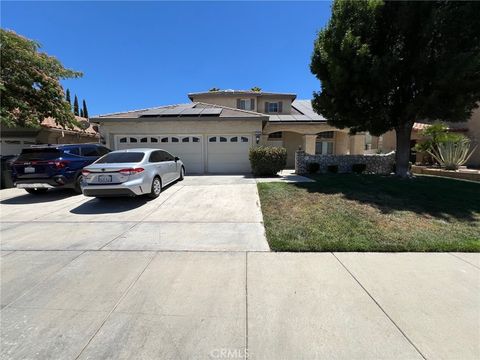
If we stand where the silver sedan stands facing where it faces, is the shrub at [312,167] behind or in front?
in front

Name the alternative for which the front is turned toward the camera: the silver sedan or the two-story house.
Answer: the two-story house

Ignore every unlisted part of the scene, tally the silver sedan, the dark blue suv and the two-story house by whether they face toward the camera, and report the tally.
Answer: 1

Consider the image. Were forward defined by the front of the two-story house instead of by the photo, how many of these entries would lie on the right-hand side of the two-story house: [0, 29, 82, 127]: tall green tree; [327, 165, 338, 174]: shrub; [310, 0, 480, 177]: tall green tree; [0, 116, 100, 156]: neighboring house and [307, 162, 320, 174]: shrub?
2

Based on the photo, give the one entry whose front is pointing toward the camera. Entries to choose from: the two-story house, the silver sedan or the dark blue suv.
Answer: the two-story house

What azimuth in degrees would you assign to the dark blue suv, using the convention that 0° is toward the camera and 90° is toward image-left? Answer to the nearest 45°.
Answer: approximately 225°

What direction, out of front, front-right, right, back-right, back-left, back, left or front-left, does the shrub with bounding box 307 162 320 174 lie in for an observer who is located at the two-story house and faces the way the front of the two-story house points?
left

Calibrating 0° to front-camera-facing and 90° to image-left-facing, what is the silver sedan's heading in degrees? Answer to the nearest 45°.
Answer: approximately 225°

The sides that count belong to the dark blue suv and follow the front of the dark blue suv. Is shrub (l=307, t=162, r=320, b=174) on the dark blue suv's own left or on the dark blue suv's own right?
on the dark blue suv's own right

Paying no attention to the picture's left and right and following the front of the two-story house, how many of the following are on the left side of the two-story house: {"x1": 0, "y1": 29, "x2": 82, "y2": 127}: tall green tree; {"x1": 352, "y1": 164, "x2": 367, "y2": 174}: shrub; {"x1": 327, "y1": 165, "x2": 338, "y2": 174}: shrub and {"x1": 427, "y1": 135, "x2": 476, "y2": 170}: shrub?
3

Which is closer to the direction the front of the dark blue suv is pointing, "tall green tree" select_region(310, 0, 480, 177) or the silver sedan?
the tall green tree

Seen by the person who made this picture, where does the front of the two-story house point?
facing the viewer

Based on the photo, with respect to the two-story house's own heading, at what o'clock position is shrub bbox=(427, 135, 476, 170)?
The shrub is roughly at 9 o'clock from the two-story house.

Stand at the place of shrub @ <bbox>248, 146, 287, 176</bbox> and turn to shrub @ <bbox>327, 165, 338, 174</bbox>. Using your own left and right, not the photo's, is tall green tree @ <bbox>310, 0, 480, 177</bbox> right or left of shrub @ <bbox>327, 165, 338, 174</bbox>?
right

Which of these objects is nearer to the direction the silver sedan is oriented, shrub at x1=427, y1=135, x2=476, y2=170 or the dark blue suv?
the shrub

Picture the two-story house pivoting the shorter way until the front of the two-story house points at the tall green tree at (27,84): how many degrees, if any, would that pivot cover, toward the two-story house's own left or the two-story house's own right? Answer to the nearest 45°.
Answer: approximately 90° to the two-story house's own right

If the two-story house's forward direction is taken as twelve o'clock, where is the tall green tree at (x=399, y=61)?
The tall green tree is roughly at 10 o'clock from the two-story house.

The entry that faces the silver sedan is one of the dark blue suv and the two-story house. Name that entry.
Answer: the two-story house
